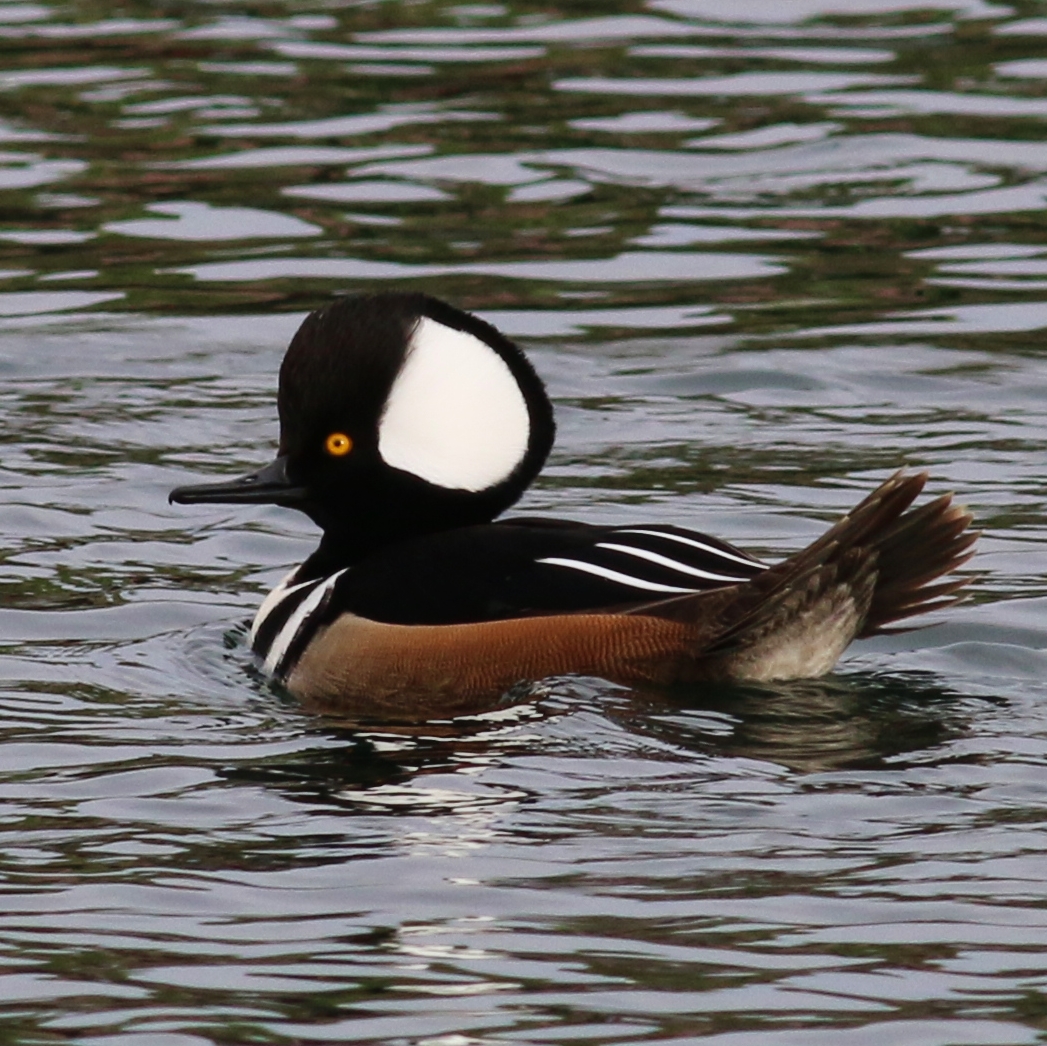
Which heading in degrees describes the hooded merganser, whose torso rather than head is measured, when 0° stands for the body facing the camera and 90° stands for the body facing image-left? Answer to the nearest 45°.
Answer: approximately 90°
